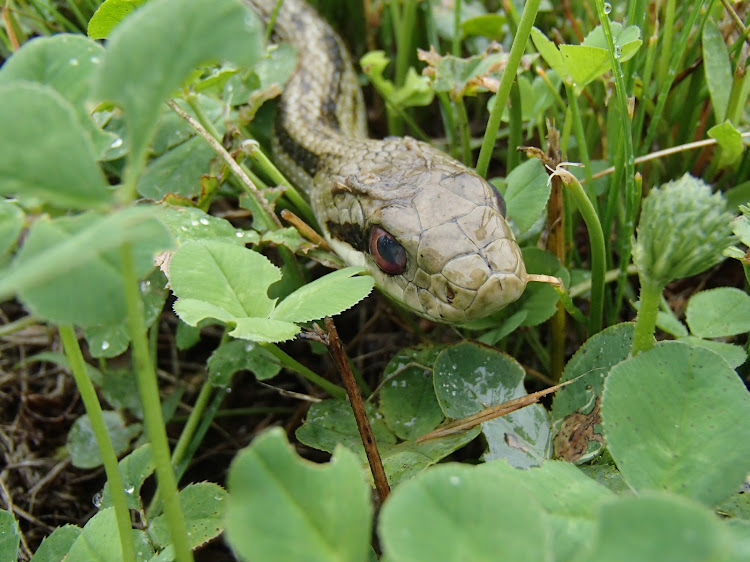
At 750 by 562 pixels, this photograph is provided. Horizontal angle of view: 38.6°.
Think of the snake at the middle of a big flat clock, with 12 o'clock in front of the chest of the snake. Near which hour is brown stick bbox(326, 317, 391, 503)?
The brown stick is roughly at 2 o'clock from the snake.

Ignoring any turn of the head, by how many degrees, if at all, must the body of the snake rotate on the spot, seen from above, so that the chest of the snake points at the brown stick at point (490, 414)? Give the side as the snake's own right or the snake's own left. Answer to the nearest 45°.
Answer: approximately 45° to the snake's own right

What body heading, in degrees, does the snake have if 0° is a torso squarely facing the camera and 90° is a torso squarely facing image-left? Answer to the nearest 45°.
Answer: approximately 315°

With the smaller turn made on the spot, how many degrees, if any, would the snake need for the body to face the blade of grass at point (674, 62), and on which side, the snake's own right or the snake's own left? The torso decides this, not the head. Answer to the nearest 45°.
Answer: approximately 90° to the snake's own left
